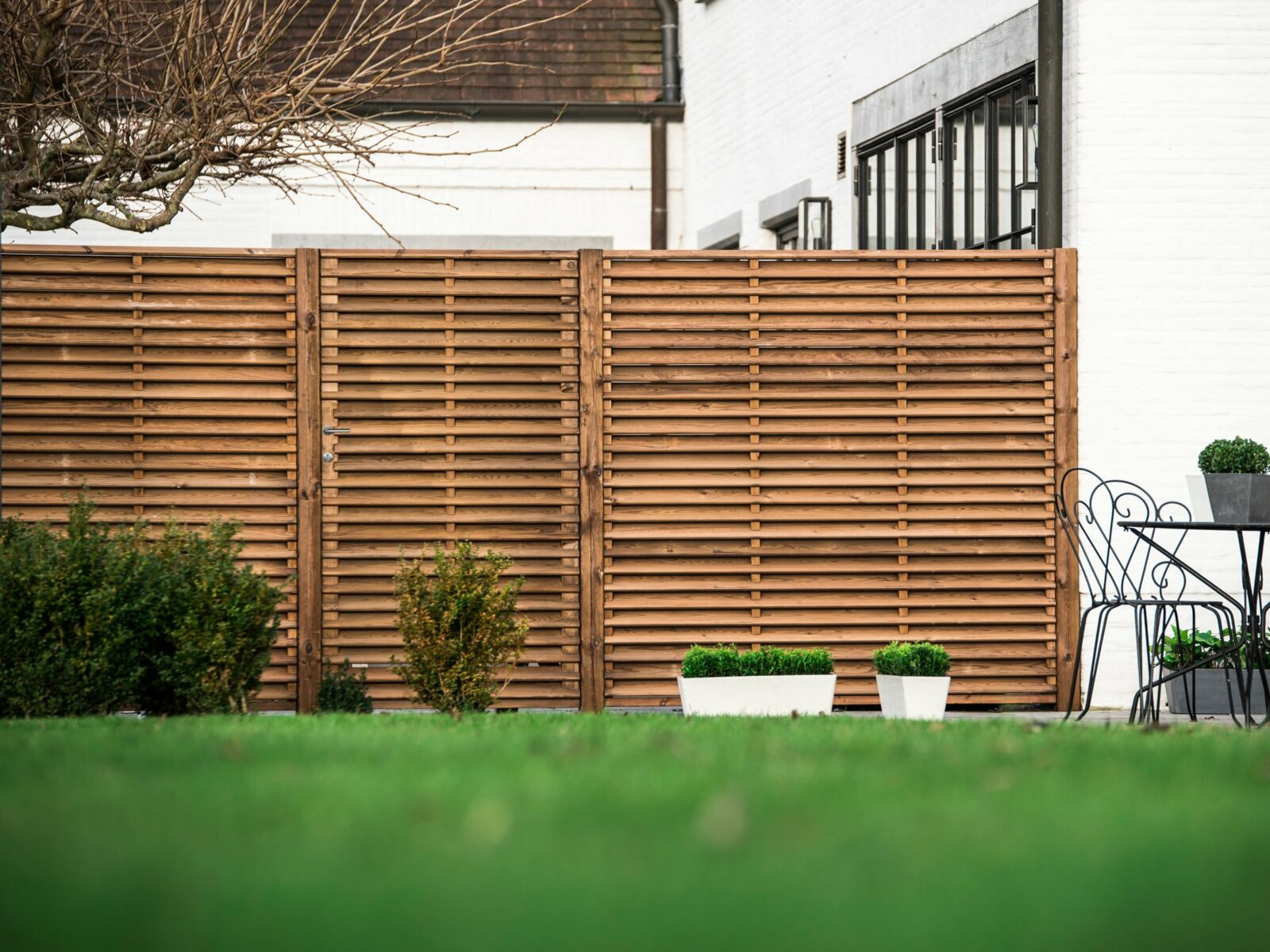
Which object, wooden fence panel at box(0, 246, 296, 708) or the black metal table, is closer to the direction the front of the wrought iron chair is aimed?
the black metal table

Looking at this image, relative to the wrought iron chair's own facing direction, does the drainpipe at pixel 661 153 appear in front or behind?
behind

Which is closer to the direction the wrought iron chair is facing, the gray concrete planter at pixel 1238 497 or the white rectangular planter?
the gray concrete planter

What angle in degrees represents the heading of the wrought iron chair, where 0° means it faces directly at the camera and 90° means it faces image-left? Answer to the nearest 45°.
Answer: approximately 315°

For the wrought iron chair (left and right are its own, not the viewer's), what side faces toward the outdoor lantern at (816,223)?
back
